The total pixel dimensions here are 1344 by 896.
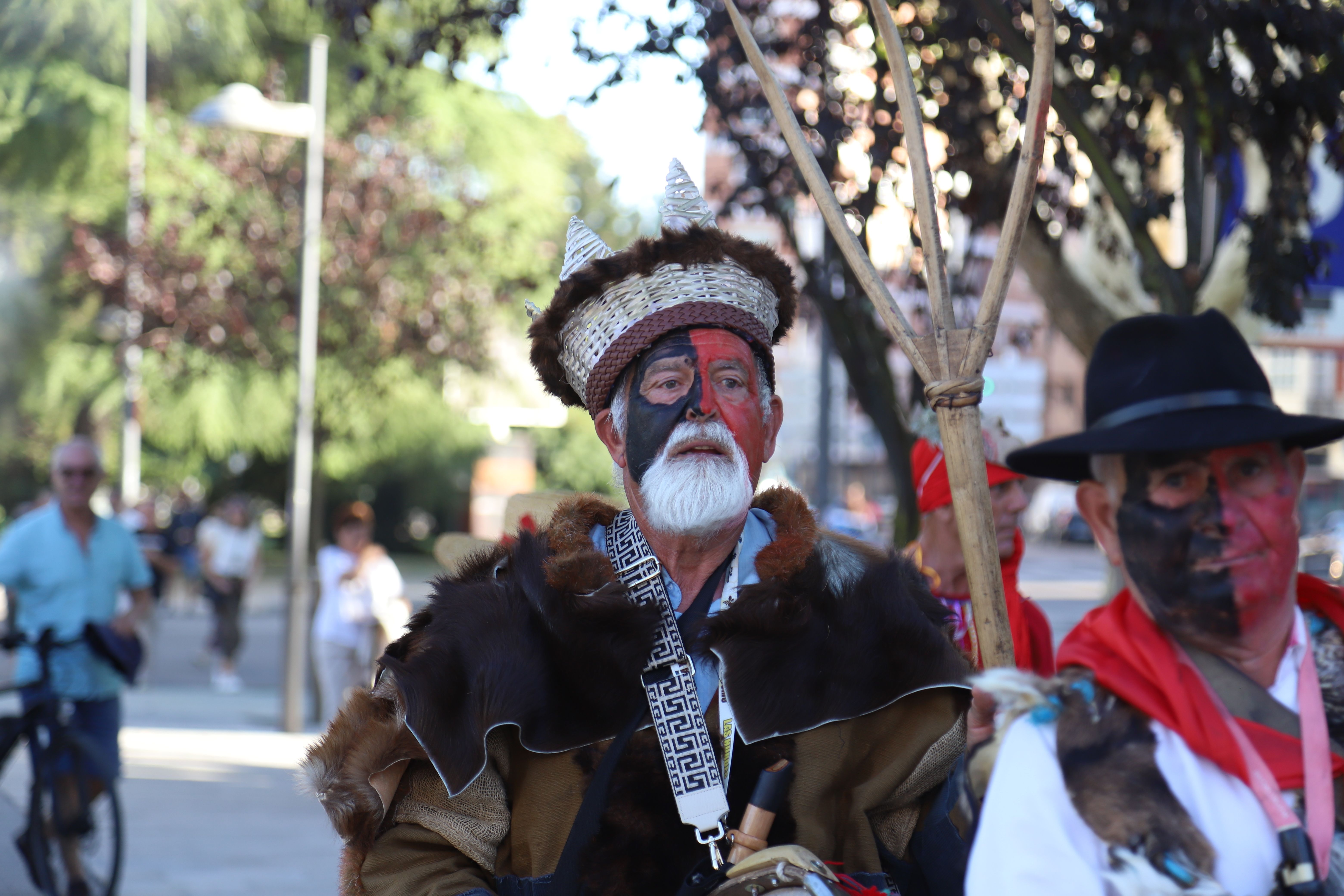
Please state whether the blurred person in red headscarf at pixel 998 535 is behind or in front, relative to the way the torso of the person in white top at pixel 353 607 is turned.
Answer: in front

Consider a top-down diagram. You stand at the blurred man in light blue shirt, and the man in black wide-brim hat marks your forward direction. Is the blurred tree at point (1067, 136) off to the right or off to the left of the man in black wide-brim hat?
left

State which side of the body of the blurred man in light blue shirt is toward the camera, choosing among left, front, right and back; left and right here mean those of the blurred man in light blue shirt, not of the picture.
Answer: front

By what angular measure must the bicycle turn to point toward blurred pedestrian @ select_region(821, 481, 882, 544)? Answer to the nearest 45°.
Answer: approximately 90° to its left

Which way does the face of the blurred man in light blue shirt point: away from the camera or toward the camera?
toward the camera

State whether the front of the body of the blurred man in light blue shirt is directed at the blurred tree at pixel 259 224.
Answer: no

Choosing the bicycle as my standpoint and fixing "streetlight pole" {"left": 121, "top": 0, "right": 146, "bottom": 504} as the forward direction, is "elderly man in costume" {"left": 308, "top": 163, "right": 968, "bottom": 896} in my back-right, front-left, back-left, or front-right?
back-right

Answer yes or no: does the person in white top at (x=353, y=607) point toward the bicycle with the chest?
no

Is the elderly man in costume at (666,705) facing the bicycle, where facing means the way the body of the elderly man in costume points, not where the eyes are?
no

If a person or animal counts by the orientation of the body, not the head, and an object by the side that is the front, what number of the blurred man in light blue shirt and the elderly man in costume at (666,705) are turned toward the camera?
2

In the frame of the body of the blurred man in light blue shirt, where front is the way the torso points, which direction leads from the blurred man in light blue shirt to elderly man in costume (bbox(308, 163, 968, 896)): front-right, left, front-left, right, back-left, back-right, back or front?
front

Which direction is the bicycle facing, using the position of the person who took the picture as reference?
facing the viewer and to the right of the viewer
